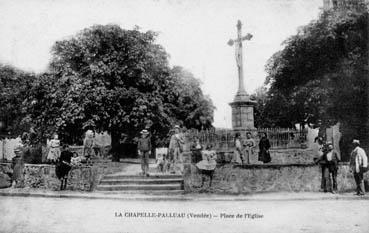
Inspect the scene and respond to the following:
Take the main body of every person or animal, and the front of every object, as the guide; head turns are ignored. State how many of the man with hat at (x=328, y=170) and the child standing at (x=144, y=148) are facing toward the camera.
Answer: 2

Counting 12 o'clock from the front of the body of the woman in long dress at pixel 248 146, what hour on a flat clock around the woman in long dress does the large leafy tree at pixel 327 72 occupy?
The large leafy tree is roughly at 9 o'clock from the woman in long dress.

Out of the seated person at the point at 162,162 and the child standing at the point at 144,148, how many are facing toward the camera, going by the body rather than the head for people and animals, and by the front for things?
2

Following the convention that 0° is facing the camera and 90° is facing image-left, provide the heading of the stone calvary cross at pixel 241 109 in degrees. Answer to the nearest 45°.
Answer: approximately 45°

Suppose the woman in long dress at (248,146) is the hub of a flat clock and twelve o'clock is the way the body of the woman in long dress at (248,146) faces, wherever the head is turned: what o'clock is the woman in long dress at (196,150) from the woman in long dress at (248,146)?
the woman in long dress at (196,150) is roughly at 3 o'clock from the woman in long dress at (248,146).

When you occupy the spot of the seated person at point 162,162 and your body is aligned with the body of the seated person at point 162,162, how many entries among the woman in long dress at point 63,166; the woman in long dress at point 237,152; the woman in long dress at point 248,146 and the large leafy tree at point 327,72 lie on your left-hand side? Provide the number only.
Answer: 3

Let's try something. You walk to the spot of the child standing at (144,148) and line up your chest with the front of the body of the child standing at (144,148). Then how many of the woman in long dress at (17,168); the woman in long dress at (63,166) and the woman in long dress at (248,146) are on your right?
2

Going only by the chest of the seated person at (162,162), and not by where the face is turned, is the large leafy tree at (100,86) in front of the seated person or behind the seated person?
behind
